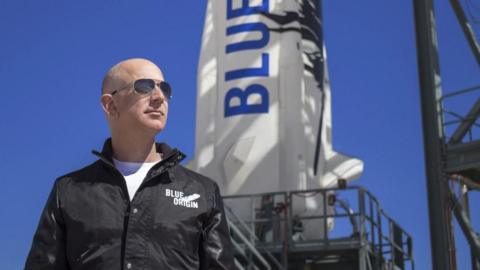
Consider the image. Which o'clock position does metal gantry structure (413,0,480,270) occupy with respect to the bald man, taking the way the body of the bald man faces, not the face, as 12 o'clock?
The metal gantry structure is roughly at 7 o'clock from the bald man.

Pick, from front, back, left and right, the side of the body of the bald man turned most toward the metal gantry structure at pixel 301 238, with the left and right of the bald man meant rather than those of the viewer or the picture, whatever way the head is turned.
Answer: back

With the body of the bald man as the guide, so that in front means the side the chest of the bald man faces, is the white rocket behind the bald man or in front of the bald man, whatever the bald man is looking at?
behind

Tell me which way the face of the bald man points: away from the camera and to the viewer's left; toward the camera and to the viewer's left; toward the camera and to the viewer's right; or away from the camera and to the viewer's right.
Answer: toward the camera and to the viewer's right

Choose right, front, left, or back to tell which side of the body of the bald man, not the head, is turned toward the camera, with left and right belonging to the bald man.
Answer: front
